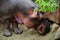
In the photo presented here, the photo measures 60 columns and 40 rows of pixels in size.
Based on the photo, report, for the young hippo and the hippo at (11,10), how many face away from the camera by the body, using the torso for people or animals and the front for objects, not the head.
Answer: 0

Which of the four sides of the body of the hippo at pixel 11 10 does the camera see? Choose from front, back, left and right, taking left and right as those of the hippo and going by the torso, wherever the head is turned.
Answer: right
